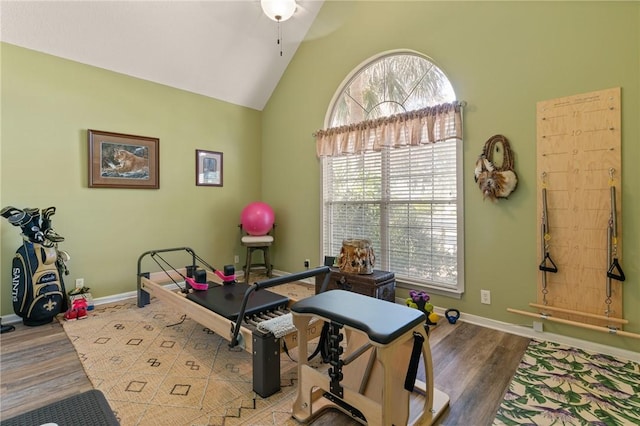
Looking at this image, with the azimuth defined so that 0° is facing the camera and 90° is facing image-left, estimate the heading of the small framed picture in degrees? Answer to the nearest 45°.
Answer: approximately 315°

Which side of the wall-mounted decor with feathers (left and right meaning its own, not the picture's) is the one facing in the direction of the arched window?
right

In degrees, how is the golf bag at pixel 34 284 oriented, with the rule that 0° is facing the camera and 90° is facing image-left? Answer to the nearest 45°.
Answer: approximately 315°

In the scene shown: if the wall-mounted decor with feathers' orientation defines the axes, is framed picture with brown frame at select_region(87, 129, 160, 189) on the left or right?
on its right

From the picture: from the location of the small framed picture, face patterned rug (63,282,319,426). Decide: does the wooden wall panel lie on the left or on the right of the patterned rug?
left

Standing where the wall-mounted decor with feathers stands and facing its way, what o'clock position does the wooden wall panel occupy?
The wooden wall panel is roughly at 9 o'clock from the wall-mounted decor with feathers.

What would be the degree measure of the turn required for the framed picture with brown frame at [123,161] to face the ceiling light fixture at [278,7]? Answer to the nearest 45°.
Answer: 0° — it already faces it

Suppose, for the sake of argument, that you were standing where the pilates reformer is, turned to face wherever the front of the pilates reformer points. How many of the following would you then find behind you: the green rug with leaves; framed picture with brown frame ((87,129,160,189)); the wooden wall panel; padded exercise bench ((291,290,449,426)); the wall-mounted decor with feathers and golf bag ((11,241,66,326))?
2

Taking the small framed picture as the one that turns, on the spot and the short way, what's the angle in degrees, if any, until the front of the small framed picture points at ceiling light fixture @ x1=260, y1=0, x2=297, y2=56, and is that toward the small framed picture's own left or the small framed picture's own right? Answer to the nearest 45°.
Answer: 0° — it already faces it
